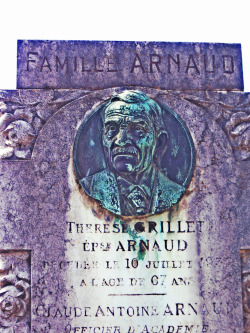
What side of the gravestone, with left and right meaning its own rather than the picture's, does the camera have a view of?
front
